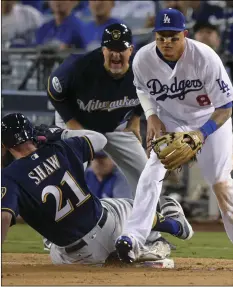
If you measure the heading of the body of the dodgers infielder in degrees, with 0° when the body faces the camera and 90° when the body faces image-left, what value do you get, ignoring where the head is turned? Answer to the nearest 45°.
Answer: approximately 0°

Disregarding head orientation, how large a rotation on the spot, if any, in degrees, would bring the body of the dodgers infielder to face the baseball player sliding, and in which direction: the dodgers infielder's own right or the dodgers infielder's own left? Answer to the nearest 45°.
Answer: approximately 45° to the dodgers infielder's own right
